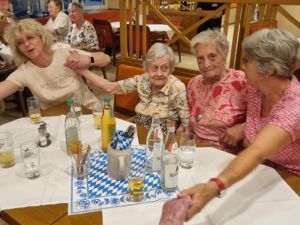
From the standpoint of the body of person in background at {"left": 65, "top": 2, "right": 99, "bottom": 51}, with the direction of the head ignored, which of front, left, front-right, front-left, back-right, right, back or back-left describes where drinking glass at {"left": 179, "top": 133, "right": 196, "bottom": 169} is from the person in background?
front-left

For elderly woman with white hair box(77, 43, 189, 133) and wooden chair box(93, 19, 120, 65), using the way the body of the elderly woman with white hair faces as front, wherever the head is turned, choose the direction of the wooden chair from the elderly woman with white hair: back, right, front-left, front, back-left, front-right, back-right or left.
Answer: back

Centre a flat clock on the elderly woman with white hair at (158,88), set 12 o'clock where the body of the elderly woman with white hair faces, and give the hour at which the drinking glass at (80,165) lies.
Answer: The drinking glass is roughly at 1 o'clock from the elderly woman with white hair.

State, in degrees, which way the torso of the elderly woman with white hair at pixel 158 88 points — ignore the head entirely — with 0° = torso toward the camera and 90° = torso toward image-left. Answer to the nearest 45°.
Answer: approximately 0°

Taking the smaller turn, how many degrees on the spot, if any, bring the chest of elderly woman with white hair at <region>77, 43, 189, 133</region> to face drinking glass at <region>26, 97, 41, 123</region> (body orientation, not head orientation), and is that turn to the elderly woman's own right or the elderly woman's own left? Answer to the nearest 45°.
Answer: approximately 90° to the elderly woman's own right

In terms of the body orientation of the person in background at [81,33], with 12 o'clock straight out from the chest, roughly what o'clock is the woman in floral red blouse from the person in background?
The woman in floral red blouse is roughly at 10 o'clock from the person in background.

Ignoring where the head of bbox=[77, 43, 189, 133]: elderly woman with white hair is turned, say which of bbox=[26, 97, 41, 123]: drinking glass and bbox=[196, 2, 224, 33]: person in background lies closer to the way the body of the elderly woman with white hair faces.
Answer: the drinking glass
